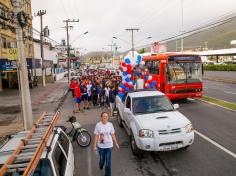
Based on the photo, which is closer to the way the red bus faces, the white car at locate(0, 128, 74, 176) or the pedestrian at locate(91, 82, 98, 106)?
the white car

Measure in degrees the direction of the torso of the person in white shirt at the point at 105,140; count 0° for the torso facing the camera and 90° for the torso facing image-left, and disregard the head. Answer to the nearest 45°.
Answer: approximately 0°

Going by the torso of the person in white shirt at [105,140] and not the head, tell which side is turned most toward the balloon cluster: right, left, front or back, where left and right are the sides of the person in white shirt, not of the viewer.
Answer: back

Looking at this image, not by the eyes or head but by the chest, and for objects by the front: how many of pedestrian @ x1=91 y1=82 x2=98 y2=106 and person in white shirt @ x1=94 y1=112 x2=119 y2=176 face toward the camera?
2

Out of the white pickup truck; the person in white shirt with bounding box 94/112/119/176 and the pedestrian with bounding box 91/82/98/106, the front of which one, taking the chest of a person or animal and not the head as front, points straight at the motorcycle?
the pedestrian

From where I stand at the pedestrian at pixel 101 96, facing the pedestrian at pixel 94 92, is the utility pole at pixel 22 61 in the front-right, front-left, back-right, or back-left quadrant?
back-left

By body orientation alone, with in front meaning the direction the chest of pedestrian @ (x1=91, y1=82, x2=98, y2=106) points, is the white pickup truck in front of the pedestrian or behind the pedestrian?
in front

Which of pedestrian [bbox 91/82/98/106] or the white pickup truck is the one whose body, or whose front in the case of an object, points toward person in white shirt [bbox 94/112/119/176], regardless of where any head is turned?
the pedestrian

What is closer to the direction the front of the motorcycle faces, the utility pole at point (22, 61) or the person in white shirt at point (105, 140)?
the person in white shirt

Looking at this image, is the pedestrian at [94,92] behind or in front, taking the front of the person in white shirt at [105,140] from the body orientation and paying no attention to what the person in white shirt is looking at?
behind

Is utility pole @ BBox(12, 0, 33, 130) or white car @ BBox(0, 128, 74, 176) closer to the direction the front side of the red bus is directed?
the white car

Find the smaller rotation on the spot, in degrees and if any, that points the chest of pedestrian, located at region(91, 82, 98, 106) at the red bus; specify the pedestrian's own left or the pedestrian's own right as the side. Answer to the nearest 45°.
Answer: approximately 90° to the pedestrian's own left

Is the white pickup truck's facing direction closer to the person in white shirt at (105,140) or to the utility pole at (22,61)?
the person in white shirt
